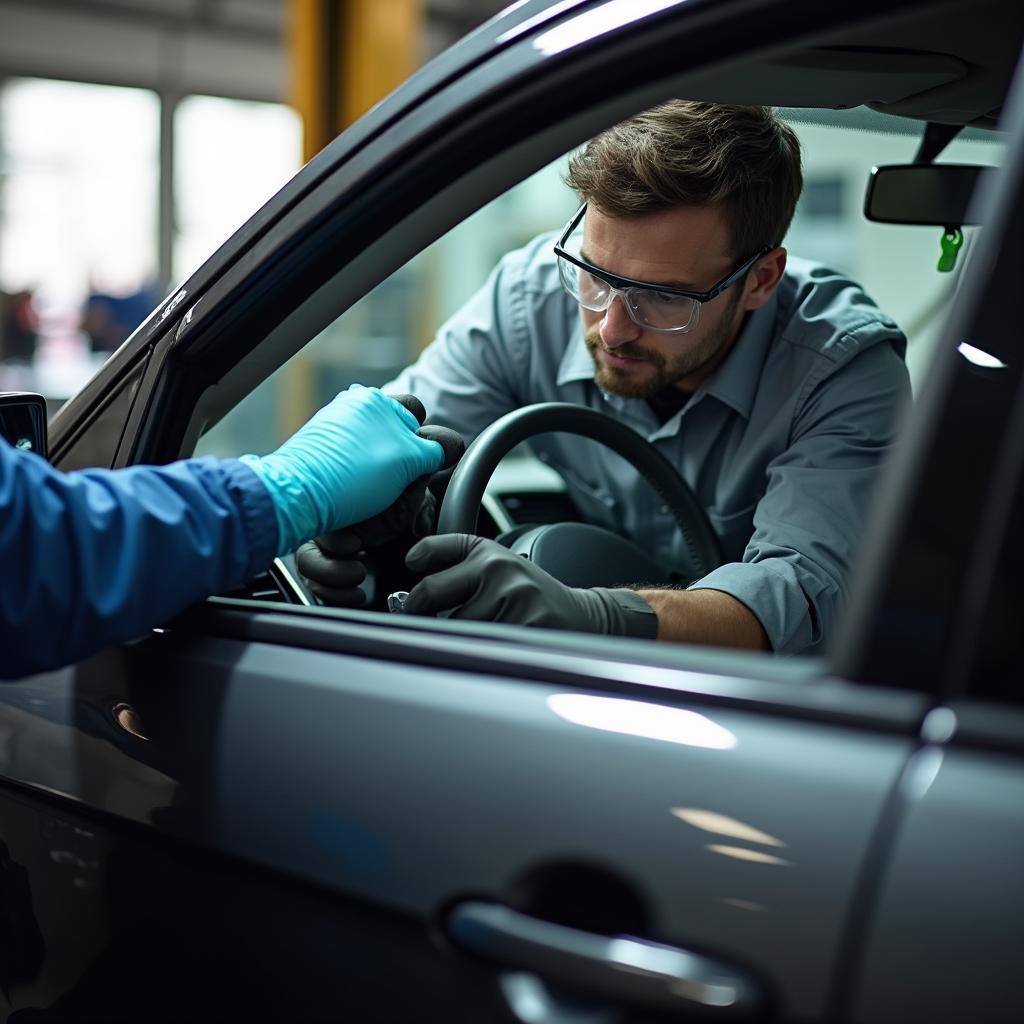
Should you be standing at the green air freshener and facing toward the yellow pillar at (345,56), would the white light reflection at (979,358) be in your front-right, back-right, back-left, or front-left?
back-left

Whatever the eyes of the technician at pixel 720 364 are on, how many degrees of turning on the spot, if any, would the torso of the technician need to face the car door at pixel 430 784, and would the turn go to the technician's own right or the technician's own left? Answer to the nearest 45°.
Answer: approximately 45° to the technician's own left

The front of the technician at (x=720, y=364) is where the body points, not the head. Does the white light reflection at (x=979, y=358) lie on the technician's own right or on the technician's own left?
on the technician's own left

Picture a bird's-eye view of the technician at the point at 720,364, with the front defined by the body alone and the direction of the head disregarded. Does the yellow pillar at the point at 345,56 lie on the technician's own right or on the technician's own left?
on the technician's own right

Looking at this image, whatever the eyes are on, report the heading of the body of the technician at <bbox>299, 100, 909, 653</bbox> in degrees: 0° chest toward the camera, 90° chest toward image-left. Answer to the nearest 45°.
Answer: approximately 45°

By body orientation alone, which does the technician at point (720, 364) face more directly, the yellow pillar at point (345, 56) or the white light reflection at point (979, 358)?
the white light reflection

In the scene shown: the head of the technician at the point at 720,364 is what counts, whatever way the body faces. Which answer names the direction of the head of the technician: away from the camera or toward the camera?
toward the camera

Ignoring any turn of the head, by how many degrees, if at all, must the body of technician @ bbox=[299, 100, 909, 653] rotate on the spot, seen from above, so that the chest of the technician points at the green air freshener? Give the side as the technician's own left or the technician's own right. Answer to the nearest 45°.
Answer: approximately 180°

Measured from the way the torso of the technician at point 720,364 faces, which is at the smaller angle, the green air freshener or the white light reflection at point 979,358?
the white light reflection
